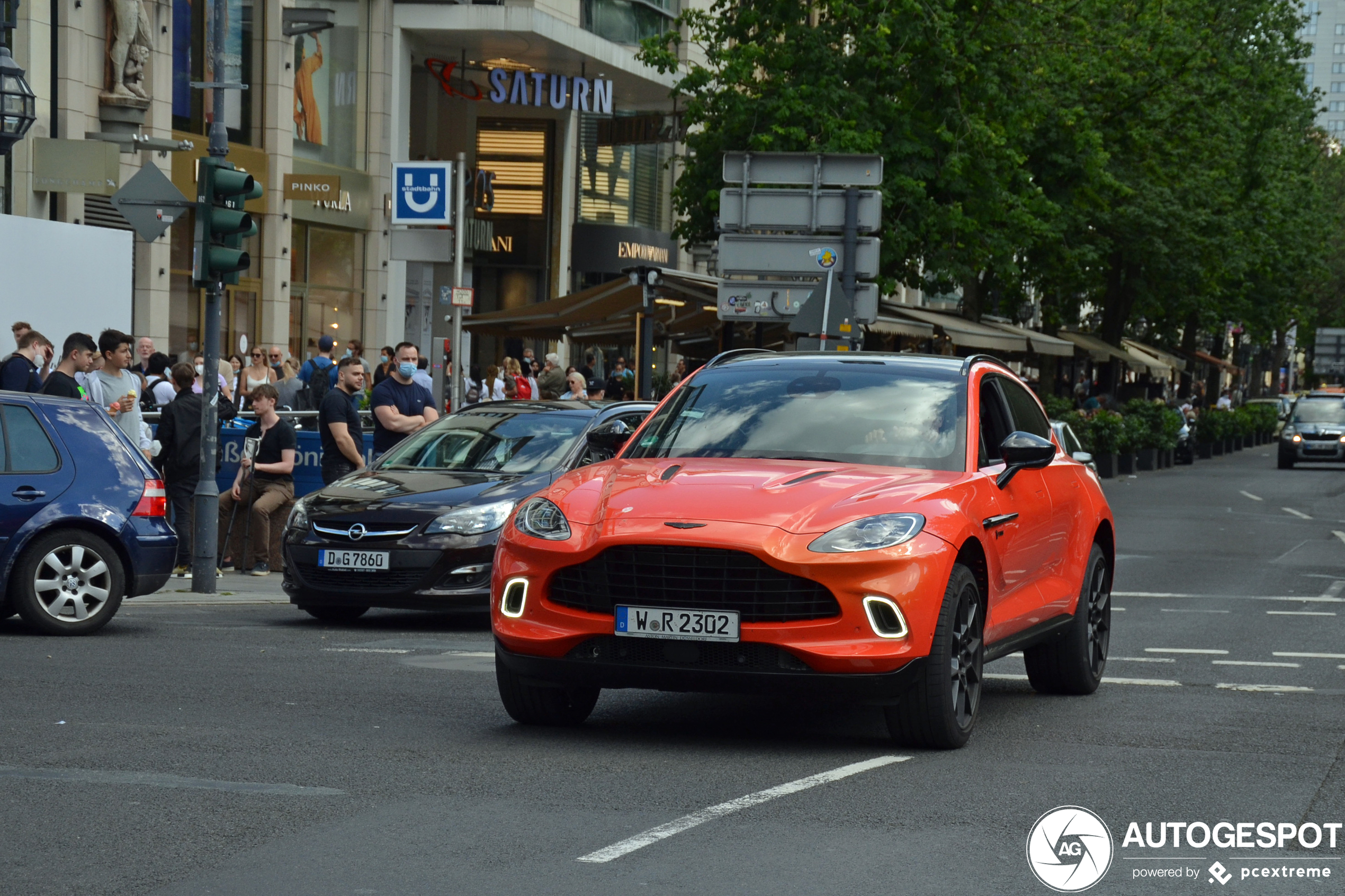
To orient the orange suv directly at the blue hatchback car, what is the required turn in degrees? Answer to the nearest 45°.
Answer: approximately 90° to its right

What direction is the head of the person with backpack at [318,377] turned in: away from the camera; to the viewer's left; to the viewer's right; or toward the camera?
away from the camera

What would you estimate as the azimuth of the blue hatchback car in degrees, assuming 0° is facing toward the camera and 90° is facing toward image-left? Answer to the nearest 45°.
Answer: approximately 90°

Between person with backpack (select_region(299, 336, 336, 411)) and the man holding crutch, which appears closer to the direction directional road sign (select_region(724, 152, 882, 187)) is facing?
the person with backpack

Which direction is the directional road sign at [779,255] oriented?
away from the camera

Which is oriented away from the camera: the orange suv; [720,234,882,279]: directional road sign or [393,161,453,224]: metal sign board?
the directional road sign

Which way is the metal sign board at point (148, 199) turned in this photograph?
away from the camera

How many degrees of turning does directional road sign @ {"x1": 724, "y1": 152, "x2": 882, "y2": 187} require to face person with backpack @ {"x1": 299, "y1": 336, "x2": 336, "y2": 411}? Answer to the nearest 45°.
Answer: approximately 90° to its left

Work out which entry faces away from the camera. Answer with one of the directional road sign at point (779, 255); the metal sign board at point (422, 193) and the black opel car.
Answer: the directional road sign
